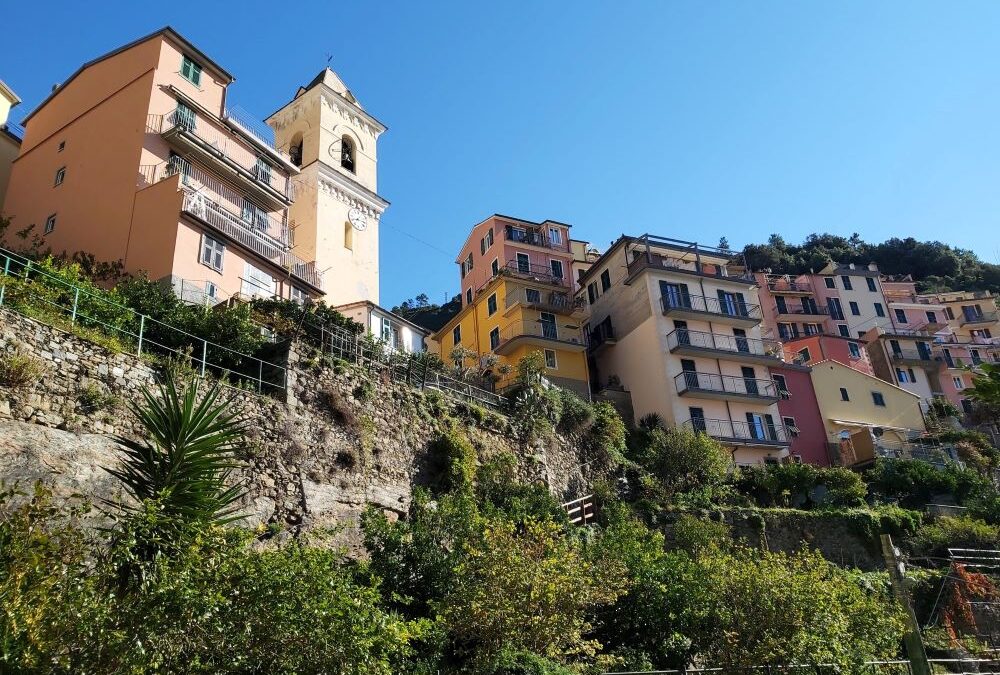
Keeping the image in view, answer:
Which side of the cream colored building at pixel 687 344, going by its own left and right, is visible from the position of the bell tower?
right

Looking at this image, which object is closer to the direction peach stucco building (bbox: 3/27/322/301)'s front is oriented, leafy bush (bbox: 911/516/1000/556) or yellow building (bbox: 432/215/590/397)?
the leafy bush

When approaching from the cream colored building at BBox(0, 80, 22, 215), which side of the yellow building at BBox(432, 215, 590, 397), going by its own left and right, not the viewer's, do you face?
right

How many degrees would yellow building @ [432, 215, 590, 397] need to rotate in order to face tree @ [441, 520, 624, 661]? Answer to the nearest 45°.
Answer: approximately 45° to its right

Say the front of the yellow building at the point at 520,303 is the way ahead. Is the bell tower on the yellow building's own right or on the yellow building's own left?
on the yellow building's own right

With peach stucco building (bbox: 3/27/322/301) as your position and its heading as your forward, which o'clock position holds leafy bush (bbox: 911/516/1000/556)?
The leafy bush is roughly at 11 o'clock from the peach stucco building.

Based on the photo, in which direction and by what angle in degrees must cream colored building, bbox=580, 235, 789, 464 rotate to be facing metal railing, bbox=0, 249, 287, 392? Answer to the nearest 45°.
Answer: approximately 90° to its right

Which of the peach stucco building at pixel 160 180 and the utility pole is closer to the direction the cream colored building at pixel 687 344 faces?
the utility pole

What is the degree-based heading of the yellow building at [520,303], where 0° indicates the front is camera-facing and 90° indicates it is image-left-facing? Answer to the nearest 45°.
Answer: approximately 315°

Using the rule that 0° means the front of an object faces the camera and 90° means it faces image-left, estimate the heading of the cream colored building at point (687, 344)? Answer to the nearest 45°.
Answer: approximately 315°

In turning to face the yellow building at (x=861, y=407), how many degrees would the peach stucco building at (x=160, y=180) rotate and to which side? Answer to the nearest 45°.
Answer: approximately 45° to its left

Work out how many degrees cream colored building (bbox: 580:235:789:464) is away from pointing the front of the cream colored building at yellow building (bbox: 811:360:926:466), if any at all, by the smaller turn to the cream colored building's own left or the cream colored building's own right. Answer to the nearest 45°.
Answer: approximately 90° to the cream colored building's own left

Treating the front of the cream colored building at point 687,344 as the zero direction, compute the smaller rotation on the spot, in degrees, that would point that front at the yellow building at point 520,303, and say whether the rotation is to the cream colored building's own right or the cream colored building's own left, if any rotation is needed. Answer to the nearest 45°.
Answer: approximately 135° to the cream colored building's own right
